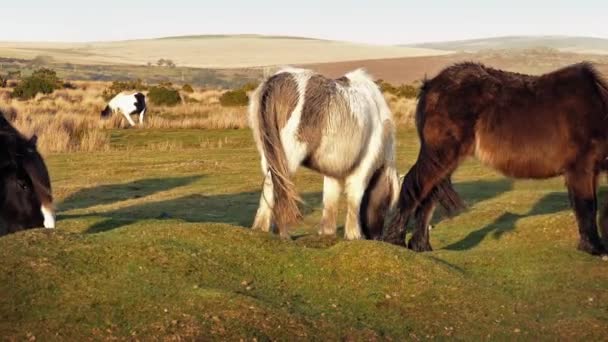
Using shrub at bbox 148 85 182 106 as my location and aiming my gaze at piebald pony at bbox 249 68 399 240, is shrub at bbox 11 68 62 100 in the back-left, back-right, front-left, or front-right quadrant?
back-right

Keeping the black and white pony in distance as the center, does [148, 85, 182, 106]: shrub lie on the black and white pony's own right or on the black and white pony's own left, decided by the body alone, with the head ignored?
on the black and white pony's own right

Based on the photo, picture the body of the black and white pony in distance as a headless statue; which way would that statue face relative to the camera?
to the viewer's left

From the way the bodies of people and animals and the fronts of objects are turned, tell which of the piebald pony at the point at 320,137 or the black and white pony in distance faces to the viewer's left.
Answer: the black and white pony in distance

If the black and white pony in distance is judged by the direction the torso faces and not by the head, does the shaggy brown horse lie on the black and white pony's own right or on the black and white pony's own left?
on the black and white pony's own left

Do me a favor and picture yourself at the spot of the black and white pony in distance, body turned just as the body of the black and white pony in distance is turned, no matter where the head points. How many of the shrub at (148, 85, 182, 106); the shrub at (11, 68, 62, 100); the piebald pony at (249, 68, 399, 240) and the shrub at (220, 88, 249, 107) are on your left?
1

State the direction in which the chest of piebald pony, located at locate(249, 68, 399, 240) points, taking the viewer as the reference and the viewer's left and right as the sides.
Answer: facing away from the viewer and to the right of the viewer

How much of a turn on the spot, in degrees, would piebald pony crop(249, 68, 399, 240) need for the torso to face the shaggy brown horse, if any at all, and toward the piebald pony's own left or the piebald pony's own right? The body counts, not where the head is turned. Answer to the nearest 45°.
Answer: approximately 45° to the piebald pony's own right
